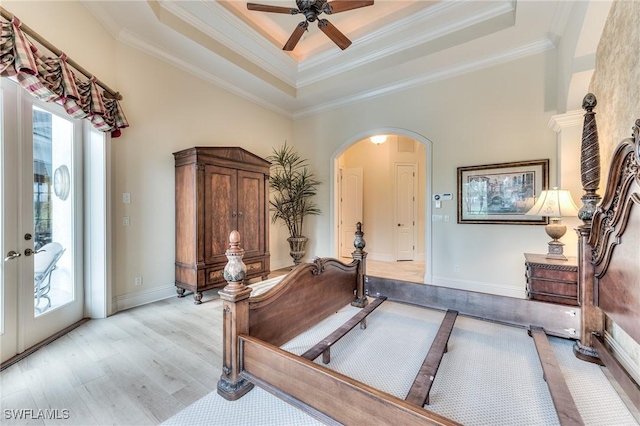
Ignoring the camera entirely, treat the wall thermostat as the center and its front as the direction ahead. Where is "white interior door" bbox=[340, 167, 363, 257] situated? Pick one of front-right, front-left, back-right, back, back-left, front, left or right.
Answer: back-right

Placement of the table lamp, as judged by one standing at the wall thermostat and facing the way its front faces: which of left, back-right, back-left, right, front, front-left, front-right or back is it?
front-left

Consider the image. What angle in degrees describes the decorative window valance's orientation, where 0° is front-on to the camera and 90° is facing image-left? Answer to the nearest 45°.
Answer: approximately 315°

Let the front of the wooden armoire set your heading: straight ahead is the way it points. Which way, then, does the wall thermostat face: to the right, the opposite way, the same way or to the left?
to the right

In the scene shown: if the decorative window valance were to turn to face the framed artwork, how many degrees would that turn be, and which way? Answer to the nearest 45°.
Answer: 0° — it already faces it

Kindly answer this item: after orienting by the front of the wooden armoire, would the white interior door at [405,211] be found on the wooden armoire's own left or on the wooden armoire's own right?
on the wooden armoire's own left

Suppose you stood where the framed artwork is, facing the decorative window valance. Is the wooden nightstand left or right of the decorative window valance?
left

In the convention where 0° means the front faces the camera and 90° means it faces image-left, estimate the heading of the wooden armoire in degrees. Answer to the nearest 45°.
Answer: approximately 315°
